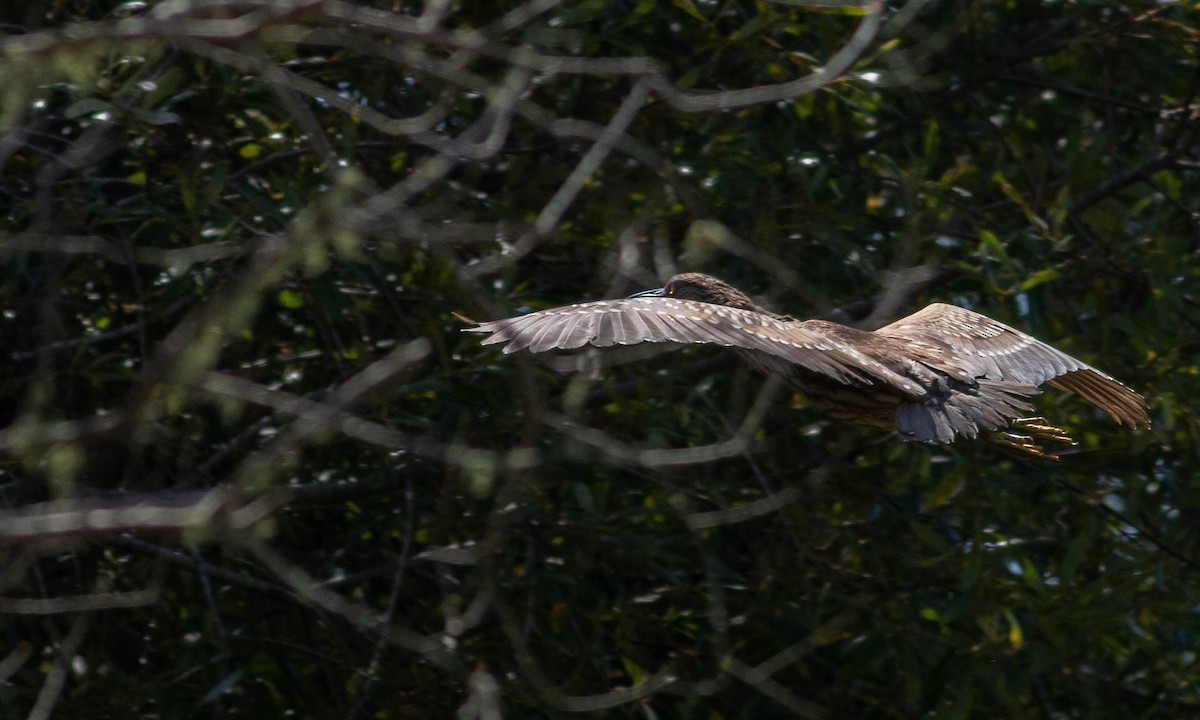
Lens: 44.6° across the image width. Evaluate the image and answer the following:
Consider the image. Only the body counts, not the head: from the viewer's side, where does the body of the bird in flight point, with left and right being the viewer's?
facing away from the viewer and to the left of the viewer
